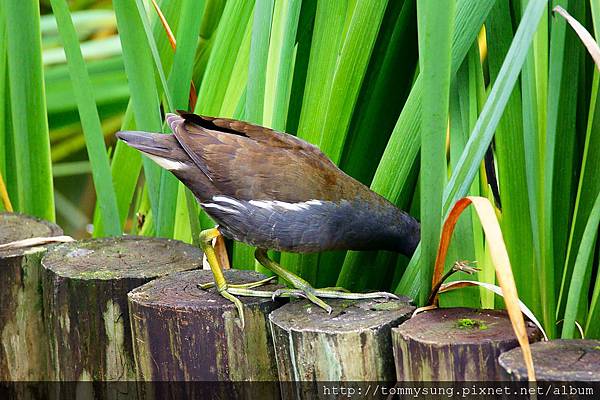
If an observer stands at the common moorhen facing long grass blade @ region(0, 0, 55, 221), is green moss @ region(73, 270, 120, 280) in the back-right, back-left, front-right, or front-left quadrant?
front-left

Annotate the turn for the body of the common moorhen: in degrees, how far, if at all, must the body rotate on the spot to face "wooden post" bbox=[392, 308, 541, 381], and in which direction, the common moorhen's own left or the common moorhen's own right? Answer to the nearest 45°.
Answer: approximately 45° to the common moorhen's own right

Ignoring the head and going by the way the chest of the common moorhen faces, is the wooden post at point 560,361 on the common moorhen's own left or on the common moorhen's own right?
on the common moorhen's own right

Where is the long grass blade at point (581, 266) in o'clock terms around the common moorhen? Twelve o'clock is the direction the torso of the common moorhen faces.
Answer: The long grass blade is roughly at 1 o'clock from the common moorhen.

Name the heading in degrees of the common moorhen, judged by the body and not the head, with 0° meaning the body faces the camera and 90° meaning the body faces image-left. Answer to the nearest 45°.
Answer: approximately 270°

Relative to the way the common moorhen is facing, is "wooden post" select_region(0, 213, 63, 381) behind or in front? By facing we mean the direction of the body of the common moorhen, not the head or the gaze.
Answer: behind
